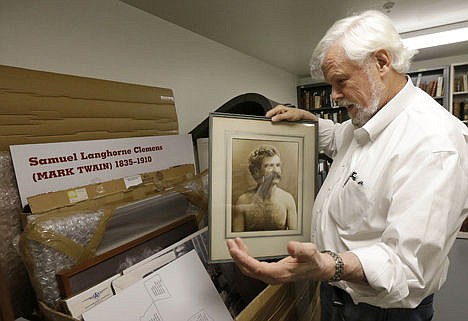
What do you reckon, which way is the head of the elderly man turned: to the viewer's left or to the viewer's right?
to the viewer's left

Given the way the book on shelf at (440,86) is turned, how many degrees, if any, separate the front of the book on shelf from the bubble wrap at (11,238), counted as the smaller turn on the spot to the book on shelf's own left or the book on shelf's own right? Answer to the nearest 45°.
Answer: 0° — it already faces it

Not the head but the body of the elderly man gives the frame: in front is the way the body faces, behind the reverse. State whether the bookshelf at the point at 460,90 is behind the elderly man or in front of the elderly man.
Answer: behind

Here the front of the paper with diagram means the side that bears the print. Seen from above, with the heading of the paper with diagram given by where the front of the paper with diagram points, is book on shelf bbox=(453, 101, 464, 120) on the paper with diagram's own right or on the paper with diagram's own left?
on the paper with diagram's own left

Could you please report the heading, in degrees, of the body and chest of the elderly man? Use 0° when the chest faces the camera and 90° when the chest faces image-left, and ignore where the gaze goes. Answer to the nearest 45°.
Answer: approximately 45°

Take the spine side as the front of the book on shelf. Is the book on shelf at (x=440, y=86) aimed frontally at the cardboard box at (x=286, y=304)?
yes

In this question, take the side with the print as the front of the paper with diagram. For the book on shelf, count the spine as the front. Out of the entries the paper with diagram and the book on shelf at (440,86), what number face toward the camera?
2

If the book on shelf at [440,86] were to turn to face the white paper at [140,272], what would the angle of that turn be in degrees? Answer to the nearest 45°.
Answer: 0° — it already faces it

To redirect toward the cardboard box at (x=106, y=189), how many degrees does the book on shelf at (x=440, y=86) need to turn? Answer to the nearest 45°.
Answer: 0° — it already faces it
